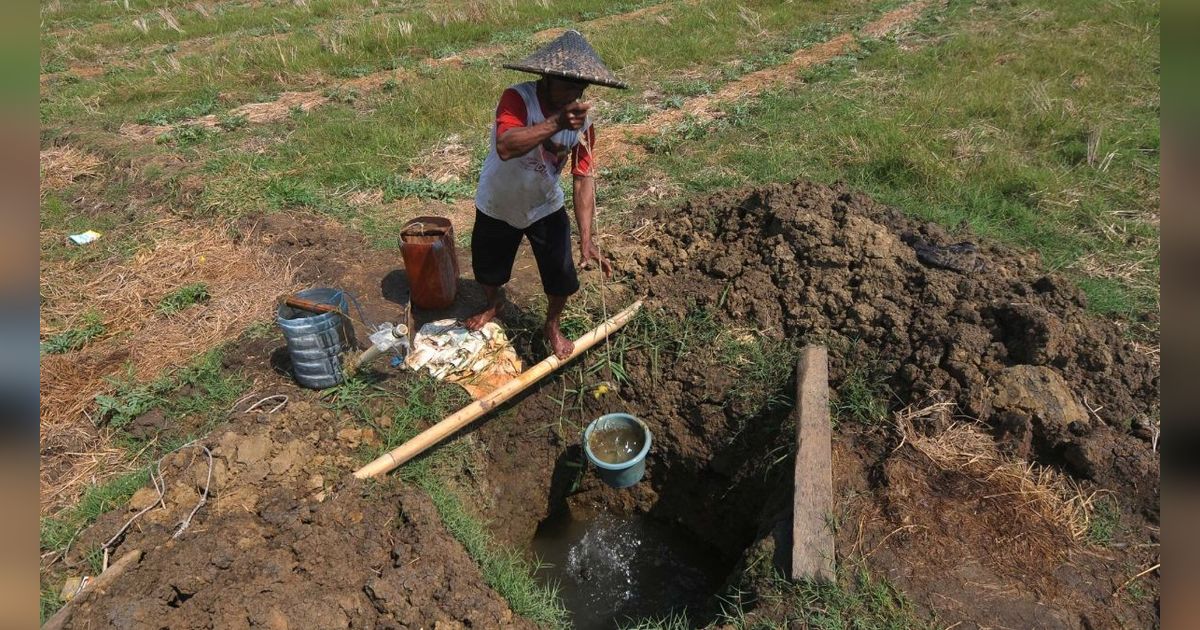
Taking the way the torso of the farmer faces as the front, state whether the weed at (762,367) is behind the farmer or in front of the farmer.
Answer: in front

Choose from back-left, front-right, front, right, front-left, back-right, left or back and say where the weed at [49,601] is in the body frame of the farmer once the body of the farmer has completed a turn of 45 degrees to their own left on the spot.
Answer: back-right

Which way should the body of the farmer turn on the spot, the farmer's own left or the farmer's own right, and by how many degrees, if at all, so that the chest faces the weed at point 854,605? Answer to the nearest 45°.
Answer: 0° — they already face it

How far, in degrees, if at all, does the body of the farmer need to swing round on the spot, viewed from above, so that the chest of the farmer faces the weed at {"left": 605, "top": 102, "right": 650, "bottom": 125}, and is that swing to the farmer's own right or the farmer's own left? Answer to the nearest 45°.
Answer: approximately 135° to the farmer's own left

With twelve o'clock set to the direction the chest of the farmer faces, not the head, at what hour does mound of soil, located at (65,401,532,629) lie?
The mound of soil is roughly at 3 o'clock from the farmer.

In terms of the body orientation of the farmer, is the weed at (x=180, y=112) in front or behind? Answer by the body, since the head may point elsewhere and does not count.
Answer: behind

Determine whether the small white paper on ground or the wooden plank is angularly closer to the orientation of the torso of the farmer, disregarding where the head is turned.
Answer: the wooden plank

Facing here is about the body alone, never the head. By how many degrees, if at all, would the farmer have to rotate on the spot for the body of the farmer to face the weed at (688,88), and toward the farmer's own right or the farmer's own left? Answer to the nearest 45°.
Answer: approximately 135° to the farmer's own left

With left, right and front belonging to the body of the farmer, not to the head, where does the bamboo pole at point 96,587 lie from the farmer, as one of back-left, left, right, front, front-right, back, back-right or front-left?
right

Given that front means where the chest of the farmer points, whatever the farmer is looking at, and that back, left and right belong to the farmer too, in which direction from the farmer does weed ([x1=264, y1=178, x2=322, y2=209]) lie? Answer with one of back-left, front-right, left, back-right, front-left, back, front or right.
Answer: back

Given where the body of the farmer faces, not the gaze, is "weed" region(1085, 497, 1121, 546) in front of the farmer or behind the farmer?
in front
